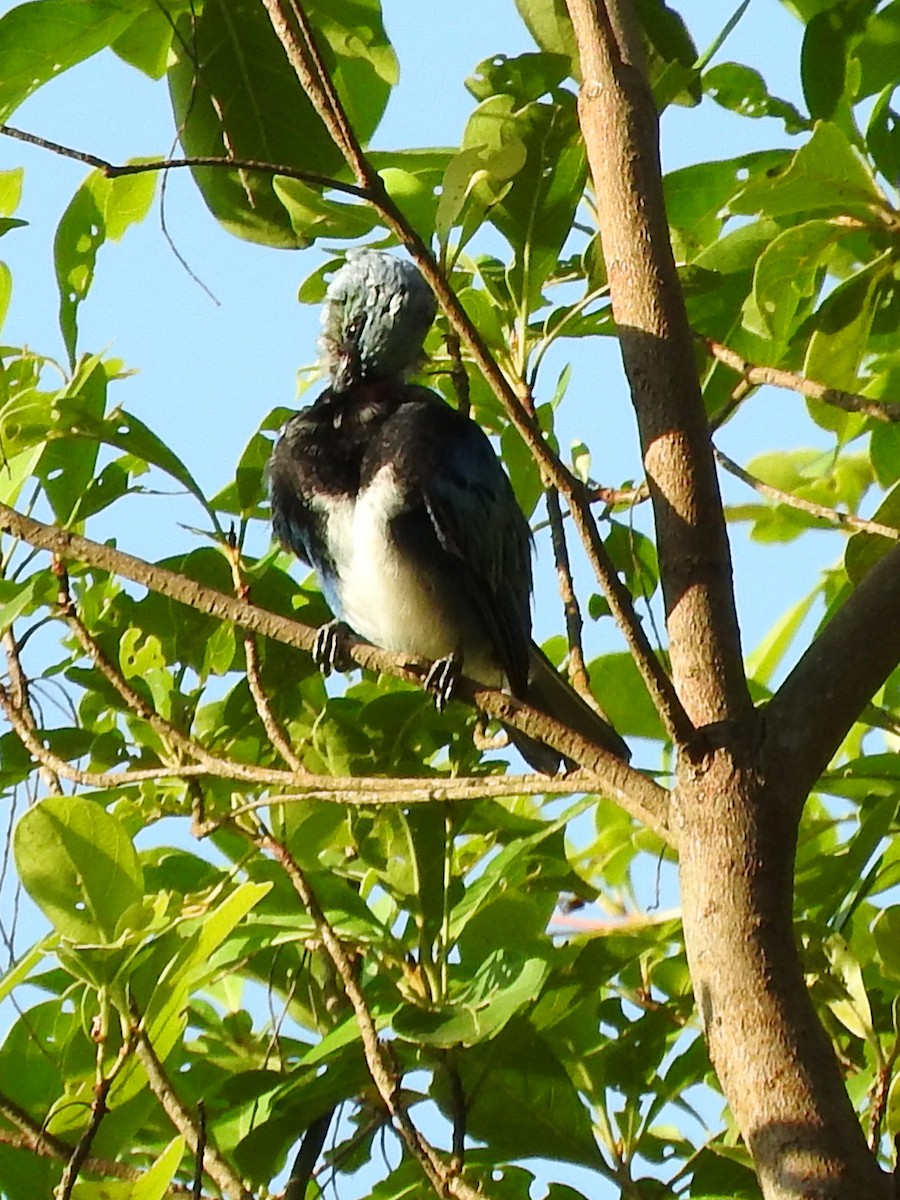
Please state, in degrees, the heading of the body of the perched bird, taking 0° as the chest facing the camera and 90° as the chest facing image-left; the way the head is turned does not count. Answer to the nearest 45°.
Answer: approximately 45°
